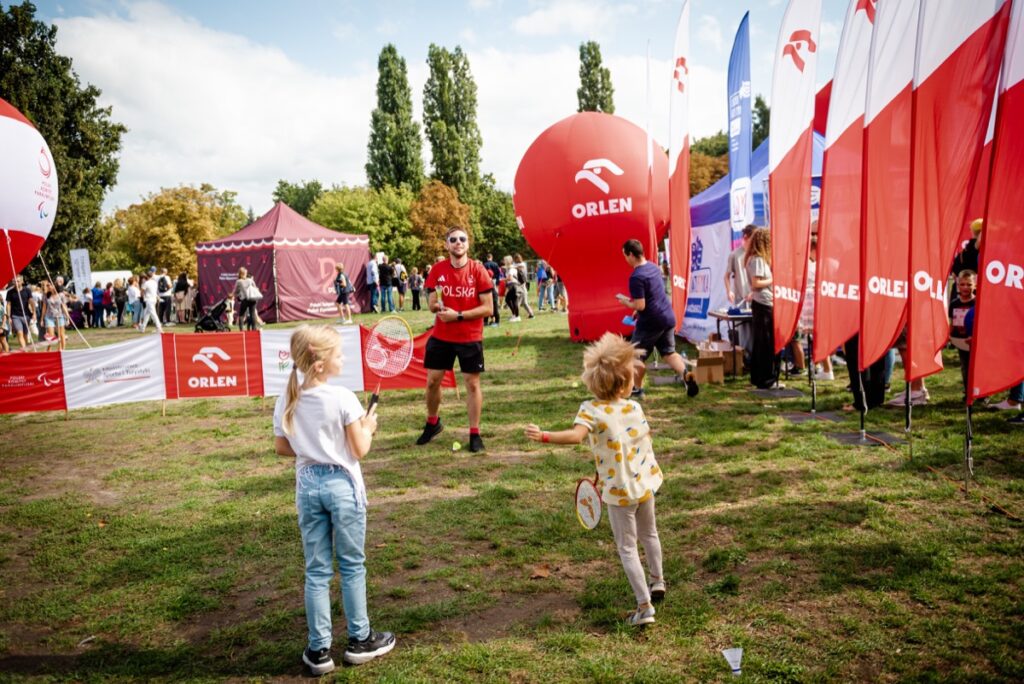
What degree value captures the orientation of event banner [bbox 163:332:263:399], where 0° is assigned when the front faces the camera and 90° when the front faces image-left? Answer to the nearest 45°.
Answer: approximately 0°

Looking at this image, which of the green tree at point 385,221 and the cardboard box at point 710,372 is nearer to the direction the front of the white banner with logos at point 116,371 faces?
the cardboard box

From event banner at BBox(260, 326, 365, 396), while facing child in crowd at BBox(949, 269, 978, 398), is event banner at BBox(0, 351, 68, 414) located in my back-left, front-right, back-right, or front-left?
back-right

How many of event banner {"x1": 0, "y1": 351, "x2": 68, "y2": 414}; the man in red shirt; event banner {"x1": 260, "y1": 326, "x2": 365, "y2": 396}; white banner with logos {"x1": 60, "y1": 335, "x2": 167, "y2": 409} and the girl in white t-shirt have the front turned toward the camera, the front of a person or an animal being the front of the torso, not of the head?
4

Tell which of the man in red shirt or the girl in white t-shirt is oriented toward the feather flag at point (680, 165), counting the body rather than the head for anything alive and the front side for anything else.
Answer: the girl in white t-shirt

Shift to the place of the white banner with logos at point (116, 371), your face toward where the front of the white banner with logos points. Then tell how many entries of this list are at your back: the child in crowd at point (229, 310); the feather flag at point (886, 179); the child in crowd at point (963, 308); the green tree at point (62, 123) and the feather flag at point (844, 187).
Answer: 2

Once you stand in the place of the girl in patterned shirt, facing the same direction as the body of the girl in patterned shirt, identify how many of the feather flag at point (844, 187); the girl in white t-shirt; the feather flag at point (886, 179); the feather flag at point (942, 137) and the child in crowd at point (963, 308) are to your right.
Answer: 4

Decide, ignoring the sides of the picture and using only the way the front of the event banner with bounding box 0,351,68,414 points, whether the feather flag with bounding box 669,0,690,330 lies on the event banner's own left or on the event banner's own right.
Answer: on the event banner's own left

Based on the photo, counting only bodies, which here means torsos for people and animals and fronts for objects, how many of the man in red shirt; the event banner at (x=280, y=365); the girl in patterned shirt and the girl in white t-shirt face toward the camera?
2

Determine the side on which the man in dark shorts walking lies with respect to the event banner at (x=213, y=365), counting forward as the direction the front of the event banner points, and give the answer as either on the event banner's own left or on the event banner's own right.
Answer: on the event banner's own left
